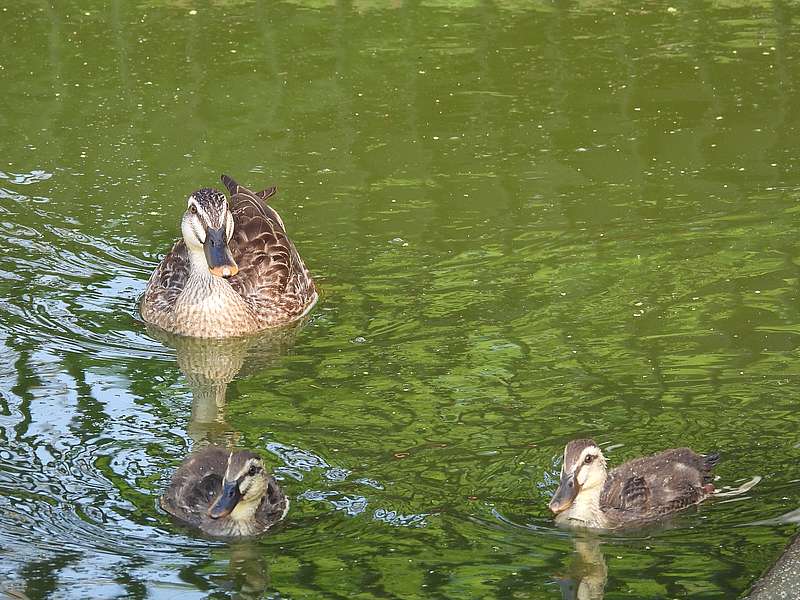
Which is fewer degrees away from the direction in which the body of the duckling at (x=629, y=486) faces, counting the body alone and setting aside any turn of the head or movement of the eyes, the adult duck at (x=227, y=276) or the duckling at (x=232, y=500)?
the duckling

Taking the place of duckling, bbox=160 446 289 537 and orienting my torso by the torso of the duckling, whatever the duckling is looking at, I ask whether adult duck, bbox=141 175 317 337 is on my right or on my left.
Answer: on my left

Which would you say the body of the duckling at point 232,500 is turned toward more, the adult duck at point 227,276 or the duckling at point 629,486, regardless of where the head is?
the duckling

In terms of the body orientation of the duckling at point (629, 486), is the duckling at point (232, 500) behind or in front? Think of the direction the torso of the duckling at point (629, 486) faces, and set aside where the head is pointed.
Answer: in front

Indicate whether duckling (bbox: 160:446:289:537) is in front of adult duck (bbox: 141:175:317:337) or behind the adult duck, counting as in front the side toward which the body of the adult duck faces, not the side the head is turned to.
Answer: in front

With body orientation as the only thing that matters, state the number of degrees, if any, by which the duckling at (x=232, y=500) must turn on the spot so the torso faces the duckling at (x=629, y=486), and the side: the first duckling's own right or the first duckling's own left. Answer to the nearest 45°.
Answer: approximately 45° to the first duckling's own left

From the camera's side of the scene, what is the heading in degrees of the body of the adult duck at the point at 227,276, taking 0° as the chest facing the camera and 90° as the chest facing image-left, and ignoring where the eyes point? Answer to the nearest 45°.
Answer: approximately 0°

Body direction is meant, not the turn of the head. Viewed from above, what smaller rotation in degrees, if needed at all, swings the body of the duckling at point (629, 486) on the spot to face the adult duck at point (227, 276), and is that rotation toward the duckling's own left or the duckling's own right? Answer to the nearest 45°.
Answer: approximately 90° to the duckling's own right

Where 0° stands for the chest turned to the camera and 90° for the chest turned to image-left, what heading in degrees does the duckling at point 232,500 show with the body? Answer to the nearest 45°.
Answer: approximately 315°

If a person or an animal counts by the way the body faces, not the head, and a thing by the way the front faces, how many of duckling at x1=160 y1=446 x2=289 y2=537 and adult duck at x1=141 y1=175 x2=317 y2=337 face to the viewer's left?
0

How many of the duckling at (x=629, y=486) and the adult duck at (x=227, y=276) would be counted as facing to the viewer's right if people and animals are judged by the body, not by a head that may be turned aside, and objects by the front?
0
